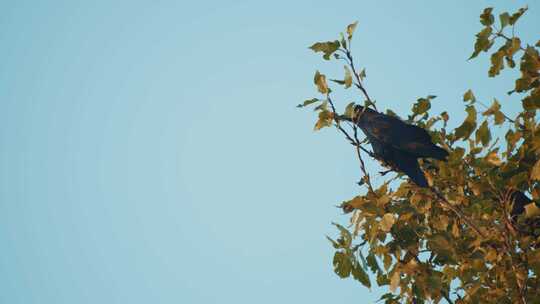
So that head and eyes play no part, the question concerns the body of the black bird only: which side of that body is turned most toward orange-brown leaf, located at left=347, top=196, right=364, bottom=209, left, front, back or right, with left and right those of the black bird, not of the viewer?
front

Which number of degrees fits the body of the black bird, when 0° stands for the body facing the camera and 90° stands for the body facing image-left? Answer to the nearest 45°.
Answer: approximately 90°
